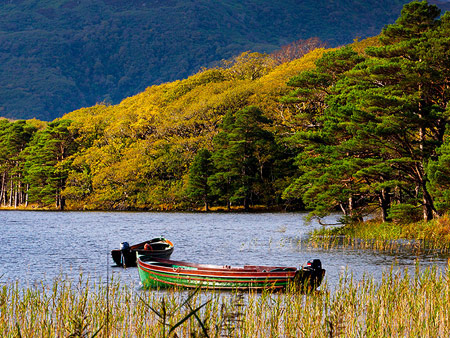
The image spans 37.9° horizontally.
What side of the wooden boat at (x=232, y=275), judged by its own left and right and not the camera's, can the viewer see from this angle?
left

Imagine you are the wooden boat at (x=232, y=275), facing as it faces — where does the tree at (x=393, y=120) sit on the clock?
The tree is roughly at 4 o'clock from the wooden boat.
